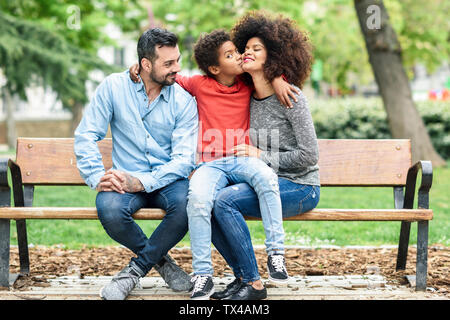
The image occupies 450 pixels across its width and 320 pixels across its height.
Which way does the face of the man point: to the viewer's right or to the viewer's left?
to the viewer's right

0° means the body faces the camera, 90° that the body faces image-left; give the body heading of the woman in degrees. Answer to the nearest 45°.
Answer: approximately 45°

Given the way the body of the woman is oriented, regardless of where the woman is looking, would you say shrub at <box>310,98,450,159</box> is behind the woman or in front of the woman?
behind

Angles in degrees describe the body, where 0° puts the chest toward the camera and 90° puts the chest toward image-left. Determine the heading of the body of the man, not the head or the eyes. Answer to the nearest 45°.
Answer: approximately 0°

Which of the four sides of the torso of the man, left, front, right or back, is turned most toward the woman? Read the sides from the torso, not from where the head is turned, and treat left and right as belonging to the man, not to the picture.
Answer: left

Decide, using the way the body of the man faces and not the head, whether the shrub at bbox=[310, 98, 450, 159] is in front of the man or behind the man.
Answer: behind
